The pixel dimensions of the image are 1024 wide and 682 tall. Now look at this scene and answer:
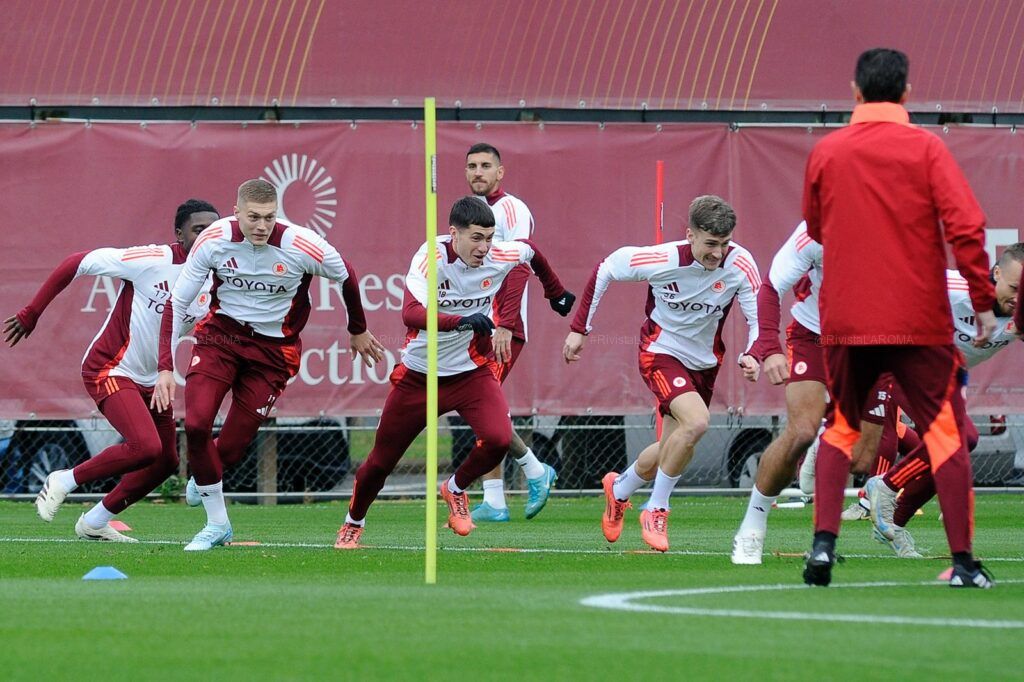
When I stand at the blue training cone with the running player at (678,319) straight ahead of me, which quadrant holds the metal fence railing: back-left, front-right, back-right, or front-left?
front-left

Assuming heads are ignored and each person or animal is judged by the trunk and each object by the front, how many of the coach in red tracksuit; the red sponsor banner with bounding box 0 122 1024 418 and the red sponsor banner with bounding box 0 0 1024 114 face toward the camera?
2

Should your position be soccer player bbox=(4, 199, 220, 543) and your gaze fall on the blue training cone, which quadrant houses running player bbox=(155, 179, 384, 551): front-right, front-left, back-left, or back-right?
front-left

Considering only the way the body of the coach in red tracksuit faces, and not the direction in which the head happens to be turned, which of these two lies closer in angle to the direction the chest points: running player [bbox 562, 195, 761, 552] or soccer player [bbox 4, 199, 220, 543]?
the running player

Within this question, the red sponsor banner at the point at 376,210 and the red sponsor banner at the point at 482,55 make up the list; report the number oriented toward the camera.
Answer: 2

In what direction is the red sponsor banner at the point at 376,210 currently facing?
toward the camera

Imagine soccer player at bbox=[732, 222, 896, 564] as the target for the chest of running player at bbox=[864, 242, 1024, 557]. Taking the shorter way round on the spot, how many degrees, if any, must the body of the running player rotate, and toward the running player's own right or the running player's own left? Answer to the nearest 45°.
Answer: approximately 90° to the running player's own right

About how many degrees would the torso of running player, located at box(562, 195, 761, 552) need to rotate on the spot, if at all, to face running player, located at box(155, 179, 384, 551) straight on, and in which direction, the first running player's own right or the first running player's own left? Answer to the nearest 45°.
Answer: approximately 135° to the first running player's own right

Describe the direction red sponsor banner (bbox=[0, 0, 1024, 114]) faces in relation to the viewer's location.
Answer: facing the viewer

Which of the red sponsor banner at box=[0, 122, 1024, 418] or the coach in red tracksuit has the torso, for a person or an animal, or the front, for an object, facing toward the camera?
the red sponsor banner

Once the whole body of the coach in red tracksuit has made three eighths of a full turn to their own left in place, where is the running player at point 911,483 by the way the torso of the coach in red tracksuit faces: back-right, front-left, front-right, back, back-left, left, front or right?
back-right

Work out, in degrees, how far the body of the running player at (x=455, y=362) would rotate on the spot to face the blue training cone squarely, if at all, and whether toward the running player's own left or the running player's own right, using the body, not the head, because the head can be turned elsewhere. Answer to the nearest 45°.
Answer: approximately 90° to the running player's own right

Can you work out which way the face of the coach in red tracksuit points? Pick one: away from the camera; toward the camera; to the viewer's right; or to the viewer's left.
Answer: away from the camera

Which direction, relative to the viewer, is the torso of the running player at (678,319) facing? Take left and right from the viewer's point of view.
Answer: facing the viewer and to the right of the viewer

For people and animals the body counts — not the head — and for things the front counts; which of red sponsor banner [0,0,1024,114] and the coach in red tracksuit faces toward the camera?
the red sponsor banner
